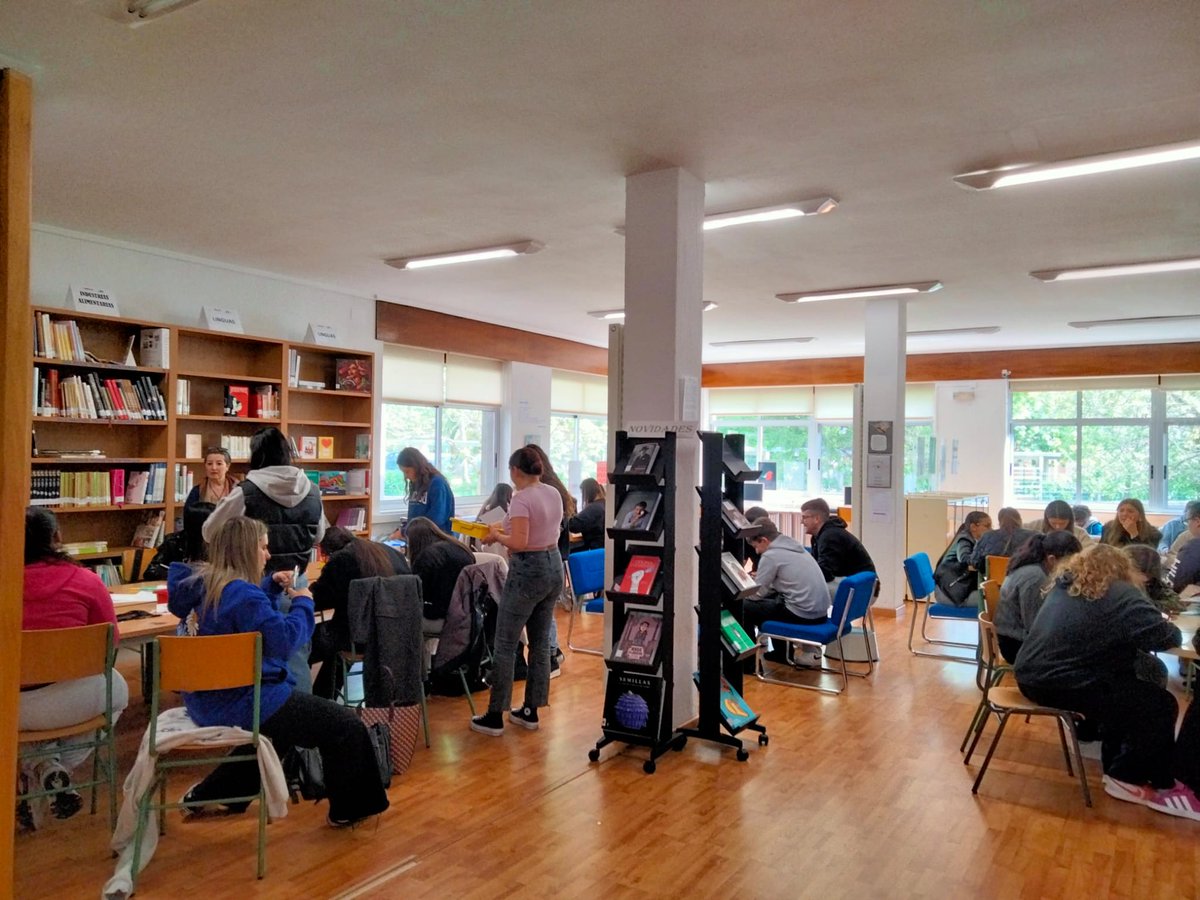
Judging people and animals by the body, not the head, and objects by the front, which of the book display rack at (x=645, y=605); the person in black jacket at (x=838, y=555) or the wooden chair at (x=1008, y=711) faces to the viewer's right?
the wooden chair

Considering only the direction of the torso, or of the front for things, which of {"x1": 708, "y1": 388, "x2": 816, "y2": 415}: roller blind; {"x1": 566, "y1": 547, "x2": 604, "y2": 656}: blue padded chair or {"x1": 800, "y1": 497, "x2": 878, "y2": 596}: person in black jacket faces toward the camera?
the roller blind

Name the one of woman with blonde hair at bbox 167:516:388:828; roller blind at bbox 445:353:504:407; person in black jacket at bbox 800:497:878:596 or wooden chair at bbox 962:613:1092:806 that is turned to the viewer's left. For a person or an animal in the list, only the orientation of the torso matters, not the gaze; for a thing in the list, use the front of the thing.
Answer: the person in black jacket

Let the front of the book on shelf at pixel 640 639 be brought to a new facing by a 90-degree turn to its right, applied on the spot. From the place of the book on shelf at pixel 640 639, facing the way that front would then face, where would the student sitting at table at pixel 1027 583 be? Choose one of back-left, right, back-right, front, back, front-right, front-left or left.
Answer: back

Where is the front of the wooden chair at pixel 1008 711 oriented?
to the viewer's right

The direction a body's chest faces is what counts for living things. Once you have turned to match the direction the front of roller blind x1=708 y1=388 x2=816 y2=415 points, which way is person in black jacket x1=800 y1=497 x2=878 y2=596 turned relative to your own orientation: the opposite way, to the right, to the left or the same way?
to the right

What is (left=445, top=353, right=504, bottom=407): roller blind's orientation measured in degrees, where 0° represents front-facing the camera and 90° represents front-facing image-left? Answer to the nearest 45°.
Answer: approximately 315°

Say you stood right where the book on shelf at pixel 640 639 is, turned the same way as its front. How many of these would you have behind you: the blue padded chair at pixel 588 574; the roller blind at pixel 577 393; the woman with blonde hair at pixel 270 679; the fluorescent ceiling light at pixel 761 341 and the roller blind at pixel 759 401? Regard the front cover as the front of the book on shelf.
4

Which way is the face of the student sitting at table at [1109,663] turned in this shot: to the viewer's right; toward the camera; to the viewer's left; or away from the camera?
away from the camera

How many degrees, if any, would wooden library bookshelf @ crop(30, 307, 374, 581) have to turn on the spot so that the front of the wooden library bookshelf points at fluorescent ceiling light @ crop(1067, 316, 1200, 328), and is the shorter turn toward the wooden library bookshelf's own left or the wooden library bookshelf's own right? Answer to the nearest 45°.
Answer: approximately 45° to the wooden library bookshelf's own left

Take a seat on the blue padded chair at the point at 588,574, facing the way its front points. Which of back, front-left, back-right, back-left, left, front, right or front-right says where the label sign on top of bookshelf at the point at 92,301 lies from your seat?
back-left

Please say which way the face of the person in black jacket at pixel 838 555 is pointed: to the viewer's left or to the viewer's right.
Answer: to the viewer's left

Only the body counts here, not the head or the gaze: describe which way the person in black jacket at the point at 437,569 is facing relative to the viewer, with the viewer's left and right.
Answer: facing away from the viewer and to the left of the viewer

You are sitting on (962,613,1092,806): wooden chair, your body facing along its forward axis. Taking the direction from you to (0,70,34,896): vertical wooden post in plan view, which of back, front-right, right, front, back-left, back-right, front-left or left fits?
back-right

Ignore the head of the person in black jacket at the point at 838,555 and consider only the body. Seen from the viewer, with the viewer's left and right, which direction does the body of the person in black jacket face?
facing to the left of the viewer

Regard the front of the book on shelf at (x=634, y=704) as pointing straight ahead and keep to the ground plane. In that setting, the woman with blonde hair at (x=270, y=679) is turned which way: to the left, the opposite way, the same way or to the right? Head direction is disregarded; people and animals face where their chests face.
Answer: to the left
